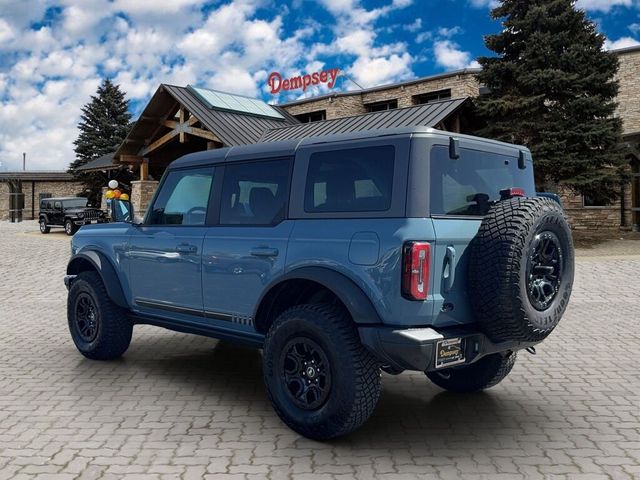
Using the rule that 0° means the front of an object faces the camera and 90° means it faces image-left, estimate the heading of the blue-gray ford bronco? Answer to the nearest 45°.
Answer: approximately 135°

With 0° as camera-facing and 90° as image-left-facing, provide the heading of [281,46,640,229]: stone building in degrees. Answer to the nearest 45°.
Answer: approximately 45°

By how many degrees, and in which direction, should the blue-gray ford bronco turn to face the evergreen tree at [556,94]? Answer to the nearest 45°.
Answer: approximately 90° to its right

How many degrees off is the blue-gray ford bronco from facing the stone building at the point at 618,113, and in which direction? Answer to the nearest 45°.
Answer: approximately 90° to its right

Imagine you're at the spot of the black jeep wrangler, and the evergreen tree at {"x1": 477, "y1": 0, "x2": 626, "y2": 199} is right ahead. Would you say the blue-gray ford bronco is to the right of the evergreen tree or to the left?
right

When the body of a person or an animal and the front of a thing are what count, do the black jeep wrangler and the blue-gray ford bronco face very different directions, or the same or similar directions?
very different directions

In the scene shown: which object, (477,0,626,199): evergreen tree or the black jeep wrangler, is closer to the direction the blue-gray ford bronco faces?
the black jeep wrangler

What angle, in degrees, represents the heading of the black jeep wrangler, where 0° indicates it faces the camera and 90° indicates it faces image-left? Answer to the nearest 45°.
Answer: approximately 315°
